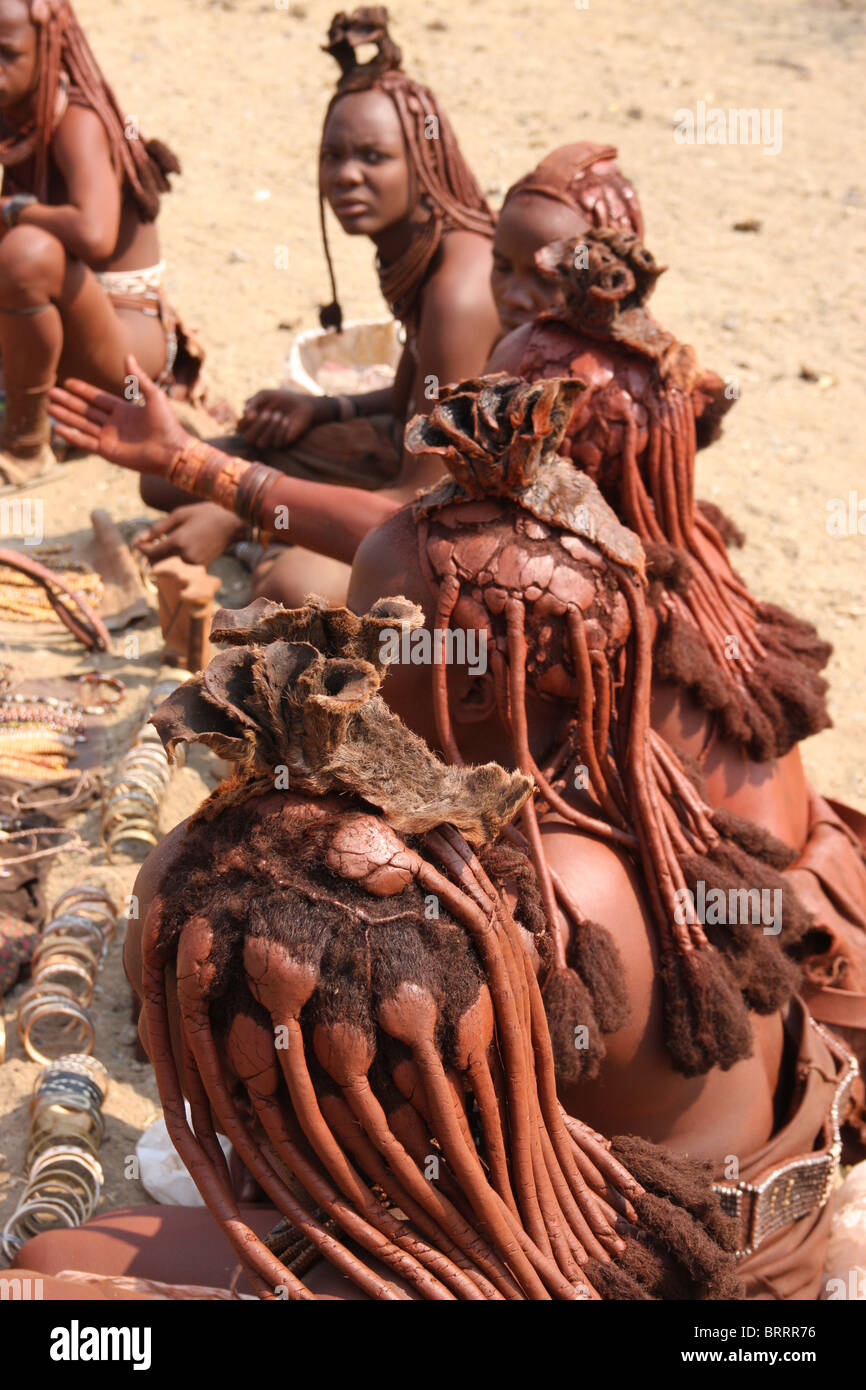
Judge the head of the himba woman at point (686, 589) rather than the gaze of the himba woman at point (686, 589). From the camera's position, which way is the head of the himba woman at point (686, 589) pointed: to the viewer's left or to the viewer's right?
to the viewer's left

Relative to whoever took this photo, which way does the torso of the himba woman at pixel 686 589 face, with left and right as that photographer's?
facing away from the viewer and to the left of the viewer

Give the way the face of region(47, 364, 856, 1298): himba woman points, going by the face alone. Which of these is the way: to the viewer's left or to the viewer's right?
to the viewer's left

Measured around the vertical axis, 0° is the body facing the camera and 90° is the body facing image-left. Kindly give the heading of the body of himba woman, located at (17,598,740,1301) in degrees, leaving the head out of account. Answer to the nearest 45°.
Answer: approximately 135°

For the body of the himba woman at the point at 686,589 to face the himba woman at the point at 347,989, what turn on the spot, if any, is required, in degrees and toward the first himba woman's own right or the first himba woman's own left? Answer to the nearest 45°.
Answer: approximately 135° to the first himba woman's own left
